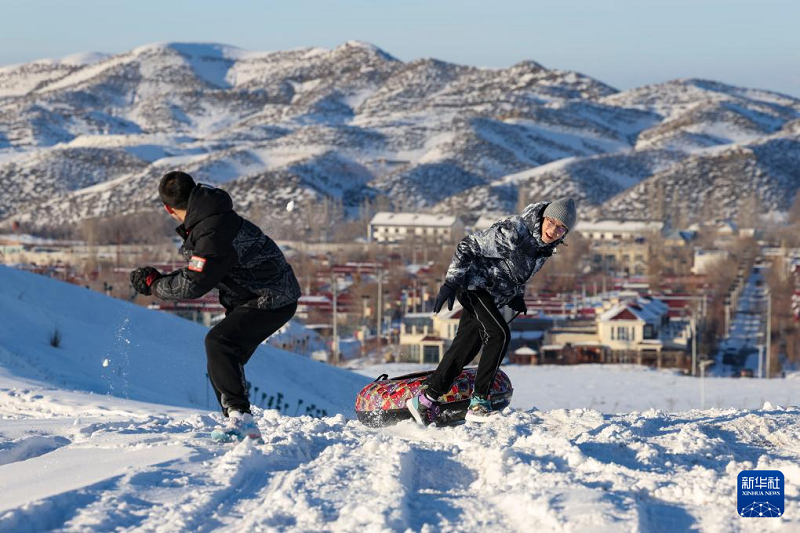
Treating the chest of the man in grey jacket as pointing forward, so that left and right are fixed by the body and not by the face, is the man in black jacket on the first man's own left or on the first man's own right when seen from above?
on the first man's own right

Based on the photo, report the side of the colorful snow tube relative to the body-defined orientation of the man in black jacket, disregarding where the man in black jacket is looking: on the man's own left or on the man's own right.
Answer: on the man's own right
